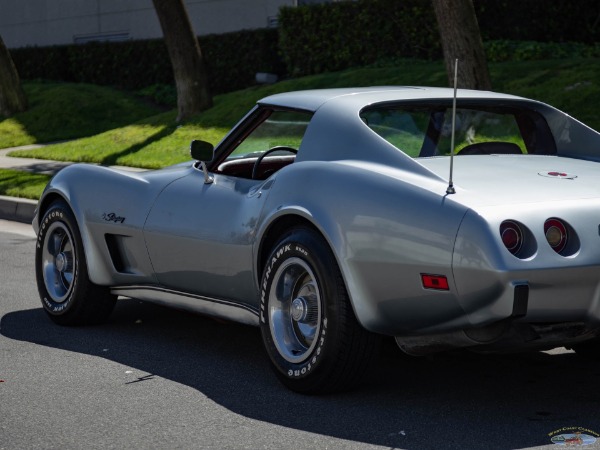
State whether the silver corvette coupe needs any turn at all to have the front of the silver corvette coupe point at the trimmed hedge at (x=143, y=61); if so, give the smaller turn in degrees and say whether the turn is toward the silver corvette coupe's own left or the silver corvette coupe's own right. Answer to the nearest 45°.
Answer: approximately 45° to the silver corvette coupe's own right

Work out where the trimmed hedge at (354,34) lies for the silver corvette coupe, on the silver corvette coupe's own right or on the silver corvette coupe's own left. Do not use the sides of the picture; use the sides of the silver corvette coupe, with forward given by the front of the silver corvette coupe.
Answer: on the silver corvette coupe's own right

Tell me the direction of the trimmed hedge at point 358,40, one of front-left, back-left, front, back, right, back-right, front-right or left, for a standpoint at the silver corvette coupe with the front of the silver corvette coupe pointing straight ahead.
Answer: front-right

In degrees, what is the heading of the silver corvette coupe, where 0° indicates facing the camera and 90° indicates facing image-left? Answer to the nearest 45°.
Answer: approximately 135°
